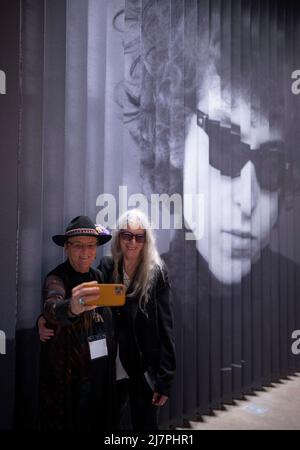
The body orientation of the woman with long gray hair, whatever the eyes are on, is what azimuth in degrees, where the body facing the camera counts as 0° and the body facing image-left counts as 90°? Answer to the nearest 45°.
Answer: approximately 45°
